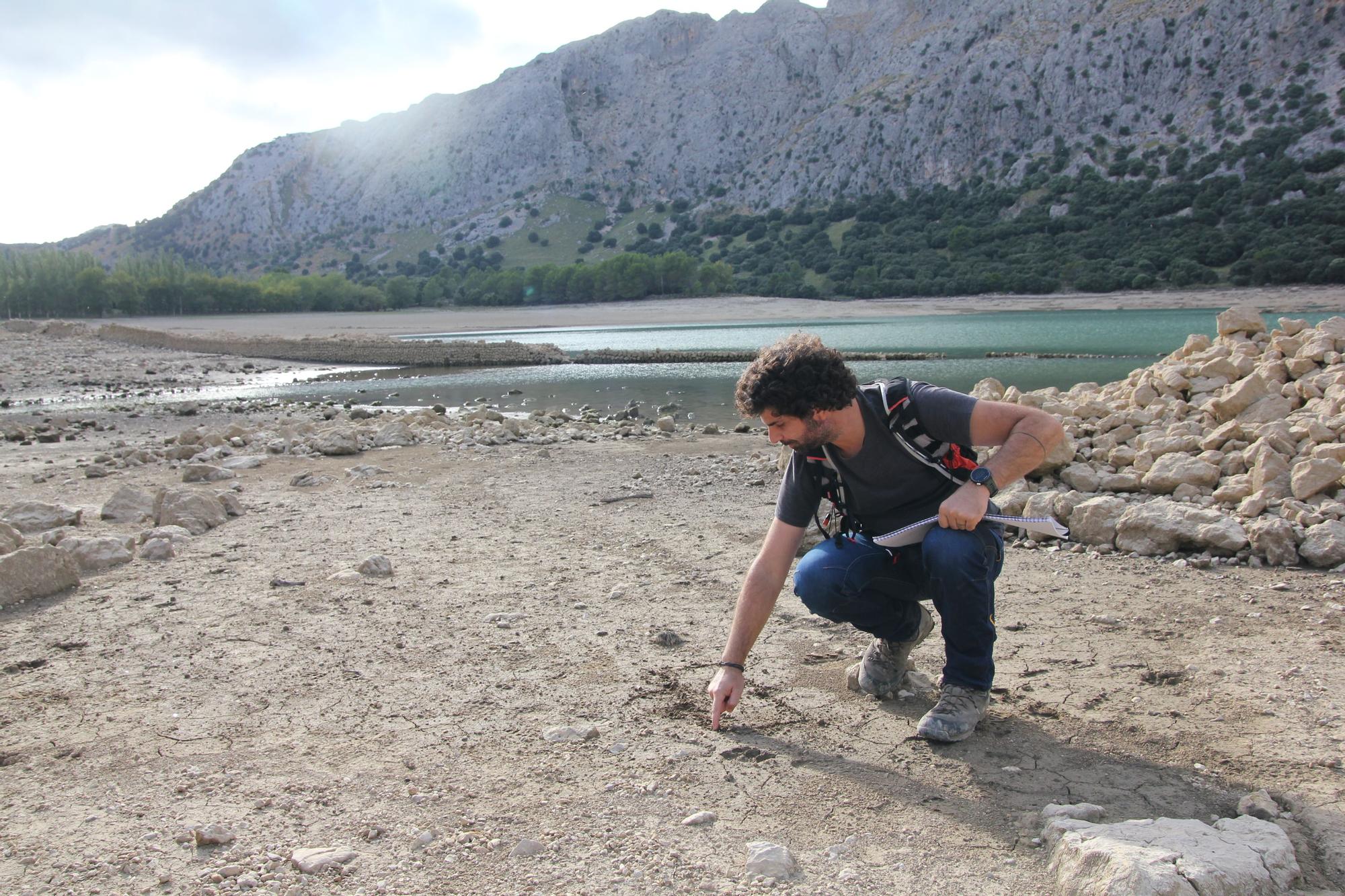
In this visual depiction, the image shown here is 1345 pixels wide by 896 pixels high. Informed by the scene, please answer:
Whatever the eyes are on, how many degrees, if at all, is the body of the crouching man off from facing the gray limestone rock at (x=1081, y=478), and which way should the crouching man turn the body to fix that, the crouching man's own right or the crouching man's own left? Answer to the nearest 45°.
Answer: approximately 135° to the crouching man's own right

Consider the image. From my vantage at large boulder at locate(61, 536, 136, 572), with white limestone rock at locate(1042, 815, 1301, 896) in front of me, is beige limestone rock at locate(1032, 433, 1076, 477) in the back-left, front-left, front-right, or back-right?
front-left

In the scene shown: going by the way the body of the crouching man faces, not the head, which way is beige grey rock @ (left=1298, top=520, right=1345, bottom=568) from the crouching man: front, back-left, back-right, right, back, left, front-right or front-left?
back

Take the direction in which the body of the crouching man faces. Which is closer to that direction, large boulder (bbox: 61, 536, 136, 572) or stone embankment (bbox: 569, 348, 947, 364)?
the large boulder

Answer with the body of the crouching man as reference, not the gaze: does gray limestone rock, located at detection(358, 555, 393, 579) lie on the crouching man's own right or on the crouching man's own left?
on the crouching man's own right

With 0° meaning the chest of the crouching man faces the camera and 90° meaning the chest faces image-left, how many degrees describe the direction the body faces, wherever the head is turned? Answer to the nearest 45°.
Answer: approximately 45°

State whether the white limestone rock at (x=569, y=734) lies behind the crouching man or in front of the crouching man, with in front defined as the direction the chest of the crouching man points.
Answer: in front

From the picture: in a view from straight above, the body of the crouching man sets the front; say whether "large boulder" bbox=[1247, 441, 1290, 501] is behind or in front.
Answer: behind

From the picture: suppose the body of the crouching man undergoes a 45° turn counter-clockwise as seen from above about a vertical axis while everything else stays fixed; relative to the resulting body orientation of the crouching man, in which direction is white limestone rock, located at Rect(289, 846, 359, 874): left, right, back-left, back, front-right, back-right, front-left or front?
front-right

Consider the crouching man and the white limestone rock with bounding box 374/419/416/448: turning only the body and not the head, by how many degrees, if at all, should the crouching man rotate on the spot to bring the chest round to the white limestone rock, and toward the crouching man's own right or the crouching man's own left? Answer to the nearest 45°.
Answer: approximately 90° to the crouching man's own right

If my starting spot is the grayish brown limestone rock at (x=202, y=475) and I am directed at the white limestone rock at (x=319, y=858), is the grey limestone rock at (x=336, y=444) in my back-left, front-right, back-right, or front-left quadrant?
back-left

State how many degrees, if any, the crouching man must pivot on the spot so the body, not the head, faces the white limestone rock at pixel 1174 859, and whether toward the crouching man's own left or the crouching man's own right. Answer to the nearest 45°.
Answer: approximately 90° to the crouching man's own left

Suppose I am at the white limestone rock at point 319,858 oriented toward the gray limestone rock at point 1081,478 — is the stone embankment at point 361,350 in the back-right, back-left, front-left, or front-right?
front-left

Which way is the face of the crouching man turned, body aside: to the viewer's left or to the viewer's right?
to the viewer's left

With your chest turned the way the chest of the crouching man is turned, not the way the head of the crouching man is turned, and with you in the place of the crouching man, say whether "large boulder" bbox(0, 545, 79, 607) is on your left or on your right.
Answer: on your right

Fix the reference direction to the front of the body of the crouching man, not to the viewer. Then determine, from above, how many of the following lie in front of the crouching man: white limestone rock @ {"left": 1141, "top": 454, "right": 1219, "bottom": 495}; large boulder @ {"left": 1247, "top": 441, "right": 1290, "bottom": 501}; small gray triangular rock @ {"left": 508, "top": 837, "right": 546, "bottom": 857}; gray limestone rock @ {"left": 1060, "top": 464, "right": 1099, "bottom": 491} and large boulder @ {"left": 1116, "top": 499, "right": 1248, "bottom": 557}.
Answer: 1

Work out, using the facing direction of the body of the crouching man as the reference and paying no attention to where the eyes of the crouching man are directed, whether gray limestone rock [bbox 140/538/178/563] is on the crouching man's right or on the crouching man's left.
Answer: on the crouching man's right
